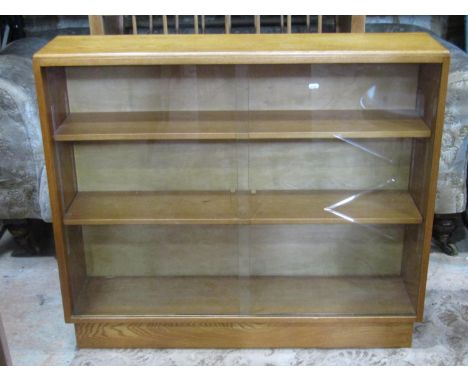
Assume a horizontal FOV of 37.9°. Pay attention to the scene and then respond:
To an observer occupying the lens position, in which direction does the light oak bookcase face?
facing the viewer
